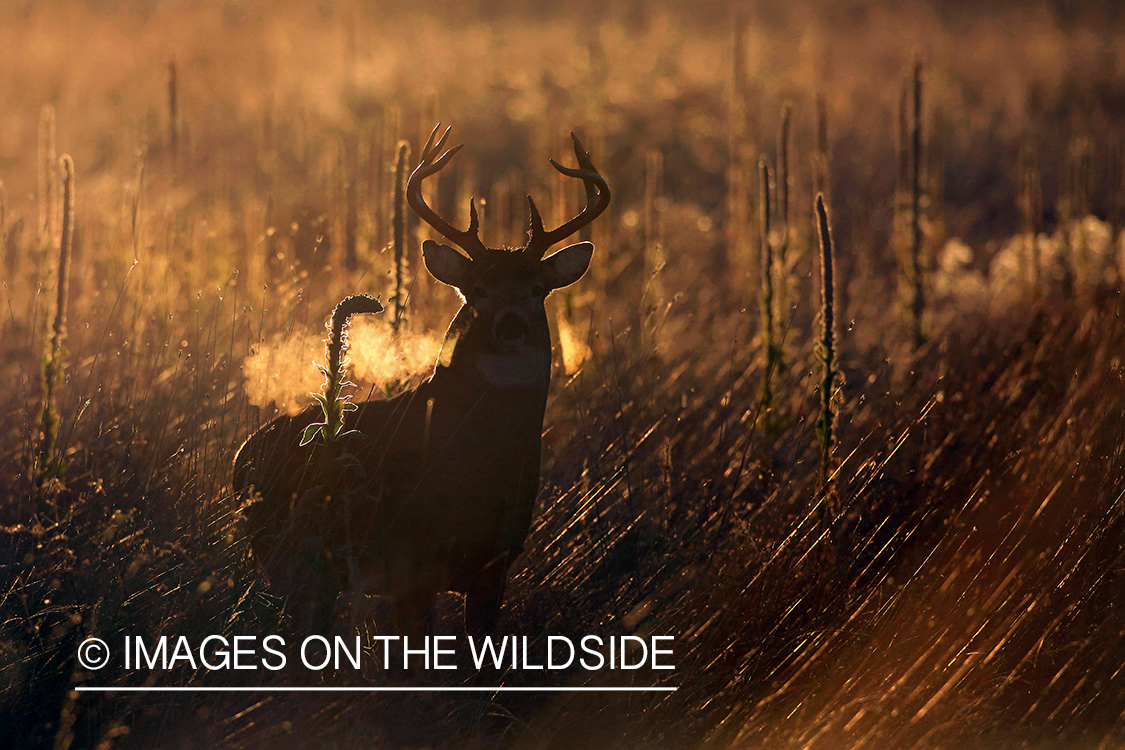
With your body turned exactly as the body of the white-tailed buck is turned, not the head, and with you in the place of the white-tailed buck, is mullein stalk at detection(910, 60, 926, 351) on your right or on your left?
on your left

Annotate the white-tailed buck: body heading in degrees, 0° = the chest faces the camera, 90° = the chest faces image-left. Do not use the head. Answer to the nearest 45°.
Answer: approximately 315°

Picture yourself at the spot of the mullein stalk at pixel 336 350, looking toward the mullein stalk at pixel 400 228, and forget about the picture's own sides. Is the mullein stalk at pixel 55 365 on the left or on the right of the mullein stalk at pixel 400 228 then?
left

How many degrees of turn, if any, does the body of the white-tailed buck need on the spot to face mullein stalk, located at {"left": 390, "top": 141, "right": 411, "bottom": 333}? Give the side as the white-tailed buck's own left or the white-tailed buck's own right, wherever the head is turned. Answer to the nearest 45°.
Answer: approximately 135° to the white-tailed buck's own left

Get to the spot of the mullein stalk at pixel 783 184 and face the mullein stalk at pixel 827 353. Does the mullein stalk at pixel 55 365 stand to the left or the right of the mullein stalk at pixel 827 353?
right

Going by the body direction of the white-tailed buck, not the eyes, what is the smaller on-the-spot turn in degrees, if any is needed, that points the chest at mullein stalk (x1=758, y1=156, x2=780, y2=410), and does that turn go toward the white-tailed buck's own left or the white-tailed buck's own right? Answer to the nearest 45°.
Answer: approximately 90° to the white-tailed buck's own left

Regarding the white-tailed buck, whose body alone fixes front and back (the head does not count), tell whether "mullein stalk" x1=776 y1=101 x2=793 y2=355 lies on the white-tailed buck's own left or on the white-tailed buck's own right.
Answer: on the white-tailed buck's own left
